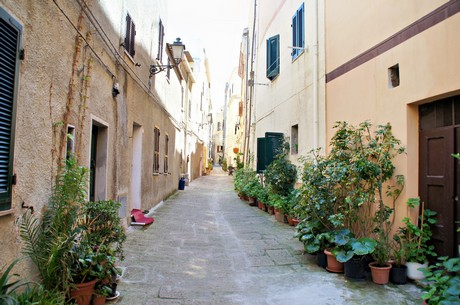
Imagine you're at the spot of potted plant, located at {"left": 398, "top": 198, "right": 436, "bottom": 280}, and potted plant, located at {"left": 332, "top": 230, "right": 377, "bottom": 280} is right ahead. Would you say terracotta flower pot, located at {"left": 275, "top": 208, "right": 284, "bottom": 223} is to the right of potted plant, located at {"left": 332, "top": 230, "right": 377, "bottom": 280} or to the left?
right

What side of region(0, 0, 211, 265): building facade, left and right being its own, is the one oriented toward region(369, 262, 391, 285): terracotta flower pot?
front

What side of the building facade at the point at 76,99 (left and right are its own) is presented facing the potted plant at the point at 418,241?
front

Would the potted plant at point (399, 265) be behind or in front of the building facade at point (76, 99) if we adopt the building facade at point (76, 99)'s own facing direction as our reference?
in front

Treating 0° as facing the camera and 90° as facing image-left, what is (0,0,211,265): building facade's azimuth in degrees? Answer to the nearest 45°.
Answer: approximately 270°

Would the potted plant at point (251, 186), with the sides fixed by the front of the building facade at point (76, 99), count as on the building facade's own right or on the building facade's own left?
on the building facade's own left

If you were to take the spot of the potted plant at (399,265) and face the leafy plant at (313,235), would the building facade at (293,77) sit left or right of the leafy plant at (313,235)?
right
